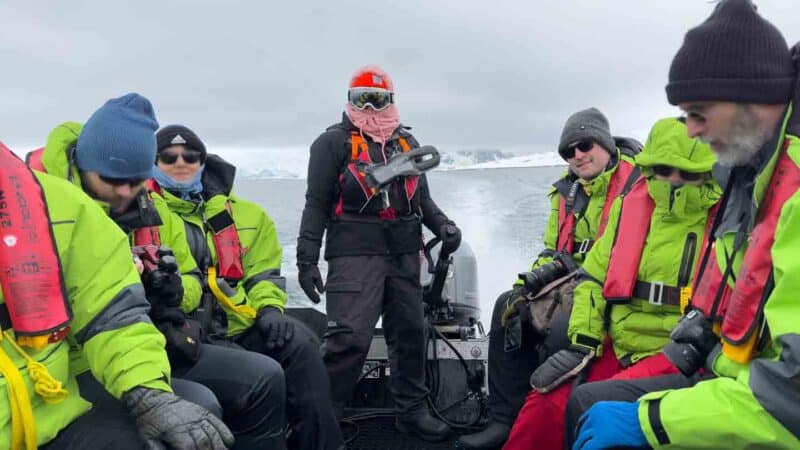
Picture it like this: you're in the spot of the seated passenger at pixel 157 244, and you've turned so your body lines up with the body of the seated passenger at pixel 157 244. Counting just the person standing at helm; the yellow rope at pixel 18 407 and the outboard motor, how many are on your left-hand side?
2

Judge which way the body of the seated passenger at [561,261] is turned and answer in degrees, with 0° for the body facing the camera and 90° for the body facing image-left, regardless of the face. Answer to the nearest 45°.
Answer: approximately 45°

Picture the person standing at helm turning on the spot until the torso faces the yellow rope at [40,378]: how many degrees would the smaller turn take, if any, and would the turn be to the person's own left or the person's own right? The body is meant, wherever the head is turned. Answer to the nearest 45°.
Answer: approximately 45° to the person's own right

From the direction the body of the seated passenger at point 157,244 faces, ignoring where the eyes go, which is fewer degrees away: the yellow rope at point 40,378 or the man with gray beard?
the man with gray beard

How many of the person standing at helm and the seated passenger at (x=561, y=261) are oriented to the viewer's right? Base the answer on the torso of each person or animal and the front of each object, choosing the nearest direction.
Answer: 0

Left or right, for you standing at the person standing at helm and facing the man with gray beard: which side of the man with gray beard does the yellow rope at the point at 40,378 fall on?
right

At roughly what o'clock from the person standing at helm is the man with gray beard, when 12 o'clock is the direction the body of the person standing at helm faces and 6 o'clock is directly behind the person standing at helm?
The man with gray beard is roughly at 11 o'clock from the person standing at helm.

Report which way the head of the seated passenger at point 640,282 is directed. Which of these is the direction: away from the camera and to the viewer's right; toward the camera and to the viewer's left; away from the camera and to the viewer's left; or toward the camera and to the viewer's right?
toward the camera and to the viewer's left

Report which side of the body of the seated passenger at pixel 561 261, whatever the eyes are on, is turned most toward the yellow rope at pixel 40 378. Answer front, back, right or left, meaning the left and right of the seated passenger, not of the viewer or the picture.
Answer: front

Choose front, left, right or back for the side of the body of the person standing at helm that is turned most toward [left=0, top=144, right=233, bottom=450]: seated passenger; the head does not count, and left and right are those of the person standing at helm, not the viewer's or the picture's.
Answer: front
